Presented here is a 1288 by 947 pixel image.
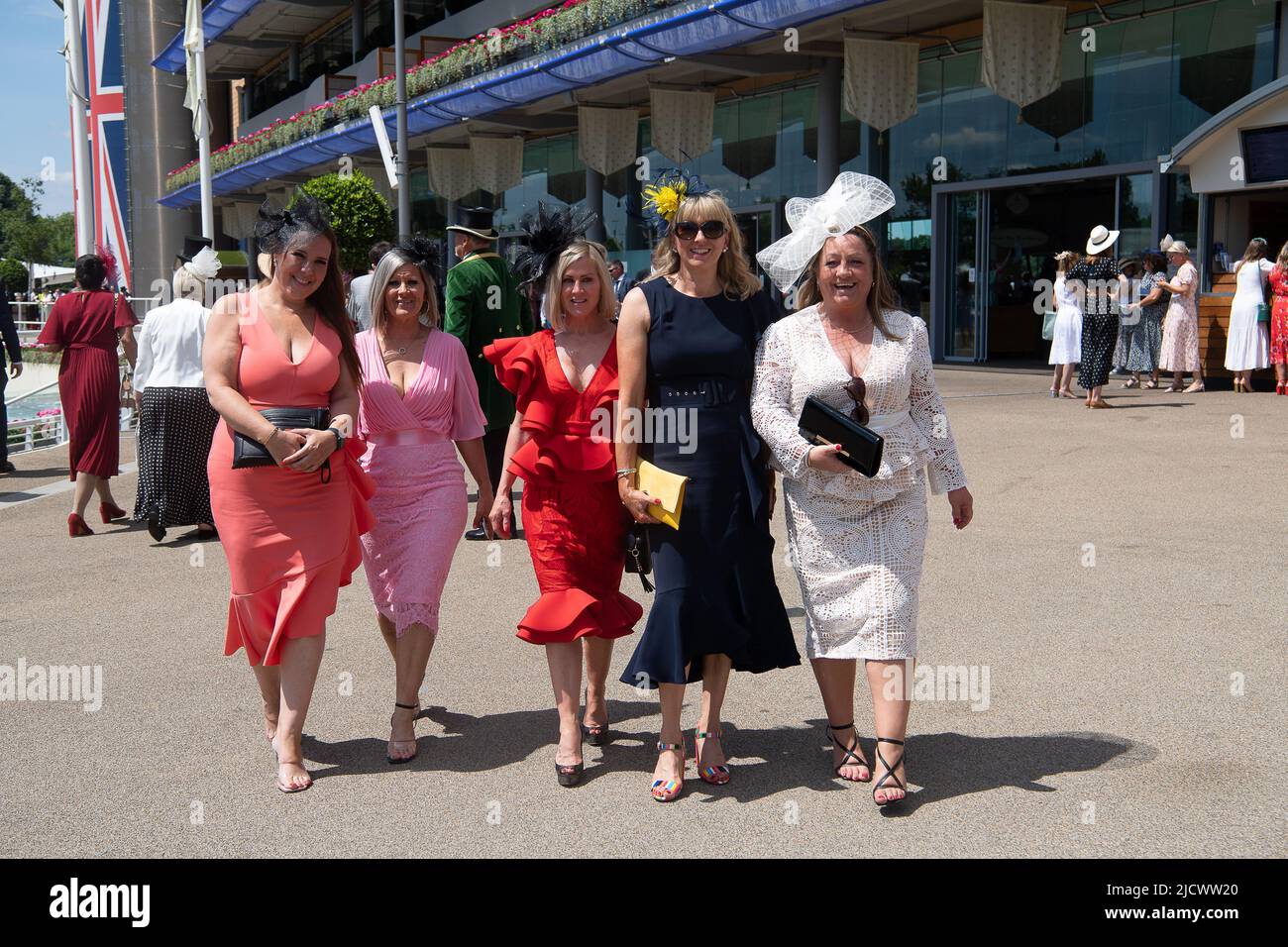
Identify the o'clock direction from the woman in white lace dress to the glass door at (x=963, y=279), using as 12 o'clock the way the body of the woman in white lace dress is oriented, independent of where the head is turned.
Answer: The glass door is roughly at 6 o'clock from the woman in white lace dress.

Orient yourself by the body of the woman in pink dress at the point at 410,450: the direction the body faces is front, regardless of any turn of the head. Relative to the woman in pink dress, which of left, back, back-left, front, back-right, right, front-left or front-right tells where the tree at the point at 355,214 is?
back

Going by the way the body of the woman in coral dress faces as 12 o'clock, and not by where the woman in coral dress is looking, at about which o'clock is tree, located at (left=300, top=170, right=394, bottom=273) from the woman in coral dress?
The tree is roughly at 6 o'clock from the woman in coral dress.

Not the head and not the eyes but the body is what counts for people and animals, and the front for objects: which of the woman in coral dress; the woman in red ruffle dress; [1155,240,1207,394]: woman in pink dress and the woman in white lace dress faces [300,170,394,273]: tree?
the woman in pink dress

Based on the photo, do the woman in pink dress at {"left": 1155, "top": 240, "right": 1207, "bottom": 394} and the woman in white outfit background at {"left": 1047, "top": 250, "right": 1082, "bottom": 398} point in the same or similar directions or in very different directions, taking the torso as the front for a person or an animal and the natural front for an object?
very different directions

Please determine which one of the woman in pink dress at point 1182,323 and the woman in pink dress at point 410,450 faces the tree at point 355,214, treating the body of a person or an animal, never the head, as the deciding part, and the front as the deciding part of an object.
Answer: the woman in pink dress at point 1182,323
